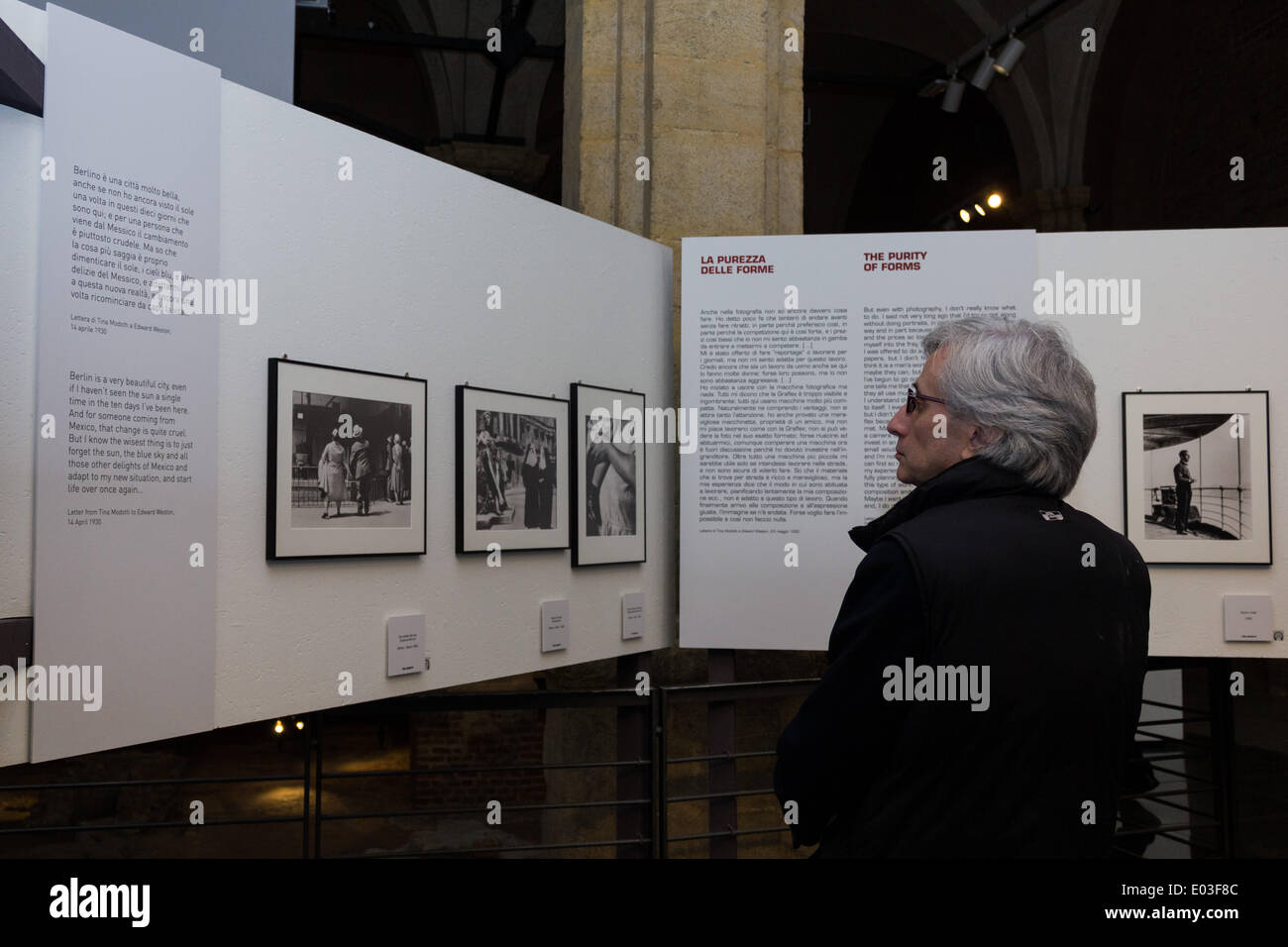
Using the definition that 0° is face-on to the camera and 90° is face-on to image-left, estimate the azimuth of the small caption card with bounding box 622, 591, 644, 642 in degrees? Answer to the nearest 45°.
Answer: approximately 315°

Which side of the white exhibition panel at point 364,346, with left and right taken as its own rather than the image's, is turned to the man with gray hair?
front

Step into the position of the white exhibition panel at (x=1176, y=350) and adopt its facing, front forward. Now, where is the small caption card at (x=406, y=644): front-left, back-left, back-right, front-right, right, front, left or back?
front-right

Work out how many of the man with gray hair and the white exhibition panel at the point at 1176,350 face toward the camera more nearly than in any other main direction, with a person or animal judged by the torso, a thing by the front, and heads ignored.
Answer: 1

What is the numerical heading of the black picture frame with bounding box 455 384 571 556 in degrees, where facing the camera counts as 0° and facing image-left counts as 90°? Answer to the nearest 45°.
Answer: approximately 315°

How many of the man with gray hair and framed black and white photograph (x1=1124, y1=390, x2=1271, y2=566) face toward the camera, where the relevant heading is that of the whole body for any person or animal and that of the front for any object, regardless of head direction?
1

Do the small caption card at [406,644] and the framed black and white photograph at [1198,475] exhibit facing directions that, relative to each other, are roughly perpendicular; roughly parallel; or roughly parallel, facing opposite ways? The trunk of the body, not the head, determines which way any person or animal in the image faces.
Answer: roughly perpendicular

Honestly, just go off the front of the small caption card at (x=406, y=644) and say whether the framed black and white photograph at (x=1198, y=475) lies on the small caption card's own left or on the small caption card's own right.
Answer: on the small caption card's own left

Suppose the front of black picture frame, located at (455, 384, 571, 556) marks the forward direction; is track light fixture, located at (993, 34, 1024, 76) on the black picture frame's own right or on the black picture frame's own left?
on the black picture frame's own left

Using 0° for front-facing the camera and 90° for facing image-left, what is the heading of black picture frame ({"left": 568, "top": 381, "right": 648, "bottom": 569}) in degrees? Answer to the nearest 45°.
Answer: approximately 315°

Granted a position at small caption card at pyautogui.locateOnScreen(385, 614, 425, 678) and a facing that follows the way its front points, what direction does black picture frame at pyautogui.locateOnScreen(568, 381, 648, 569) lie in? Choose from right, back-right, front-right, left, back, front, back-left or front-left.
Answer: left

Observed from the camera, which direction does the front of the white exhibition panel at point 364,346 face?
facing the viewer and to the right of the viewer

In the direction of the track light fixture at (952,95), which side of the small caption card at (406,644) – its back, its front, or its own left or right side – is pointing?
left

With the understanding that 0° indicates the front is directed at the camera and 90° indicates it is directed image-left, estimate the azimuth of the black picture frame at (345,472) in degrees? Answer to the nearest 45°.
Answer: approximately 315°

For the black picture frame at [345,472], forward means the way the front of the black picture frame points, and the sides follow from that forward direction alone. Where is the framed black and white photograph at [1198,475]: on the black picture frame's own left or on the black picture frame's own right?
on the black picture frame's own left
